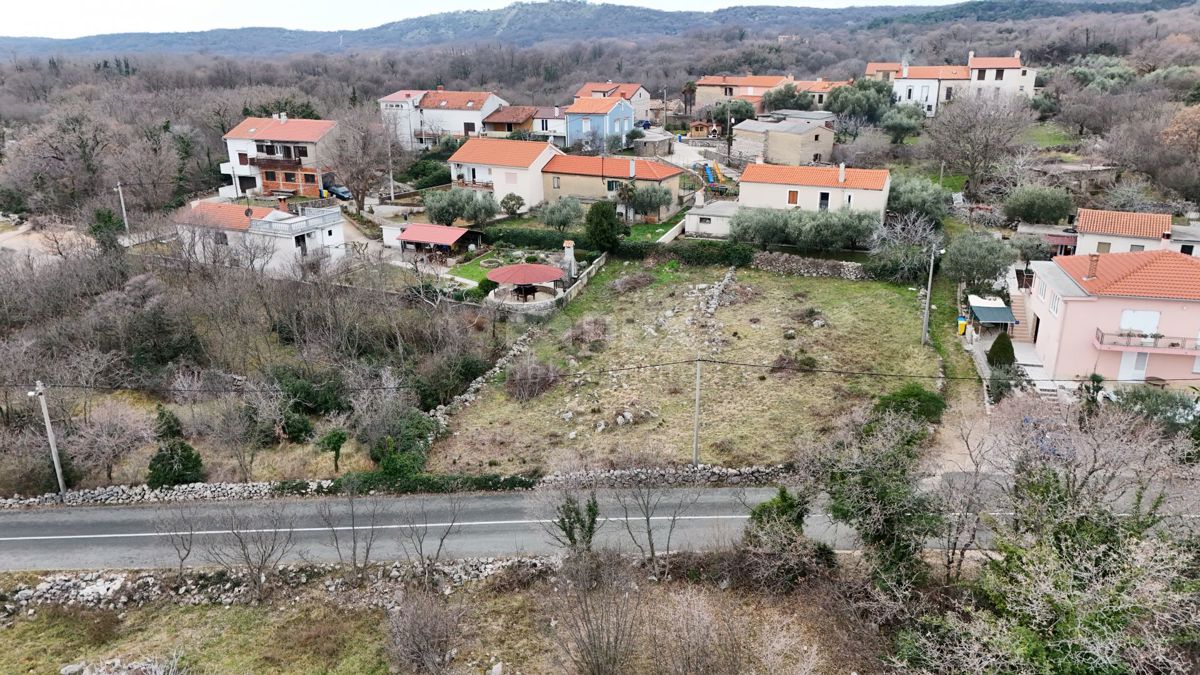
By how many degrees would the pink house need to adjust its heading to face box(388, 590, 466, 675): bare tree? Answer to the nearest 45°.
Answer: approximately 45° to its right

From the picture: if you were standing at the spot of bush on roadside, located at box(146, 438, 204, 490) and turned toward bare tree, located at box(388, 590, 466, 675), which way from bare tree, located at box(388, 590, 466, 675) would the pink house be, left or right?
left

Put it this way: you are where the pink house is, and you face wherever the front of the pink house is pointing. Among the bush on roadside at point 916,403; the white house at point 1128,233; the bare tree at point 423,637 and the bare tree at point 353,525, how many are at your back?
1

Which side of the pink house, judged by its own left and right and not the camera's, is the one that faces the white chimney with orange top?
right

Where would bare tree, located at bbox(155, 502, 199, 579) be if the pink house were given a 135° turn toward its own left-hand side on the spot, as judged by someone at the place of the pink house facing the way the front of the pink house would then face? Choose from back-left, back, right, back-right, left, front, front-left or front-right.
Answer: back

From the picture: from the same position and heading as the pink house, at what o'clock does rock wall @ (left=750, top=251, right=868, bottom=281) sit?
The rock wall is roughly at 4 o'clock from the pink house.

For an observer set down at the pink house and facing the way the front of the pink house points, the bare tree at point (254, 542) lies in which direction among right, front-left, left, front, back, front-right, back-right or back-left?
front-right

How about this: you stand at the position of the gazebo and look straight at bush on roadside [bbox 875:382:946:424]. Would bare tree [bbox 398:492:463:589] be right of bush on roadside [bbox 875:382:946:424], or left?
right

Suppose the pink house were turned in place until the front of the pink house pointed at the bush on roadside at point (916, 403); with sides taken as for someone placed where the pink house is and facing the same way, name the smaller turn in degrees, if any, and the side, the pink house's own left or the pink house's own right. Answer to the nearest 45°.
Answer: approximately 45° to the pink house's own right

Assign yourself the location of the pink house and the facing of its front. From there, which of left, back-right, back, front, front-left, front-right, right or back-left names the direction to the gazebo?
right

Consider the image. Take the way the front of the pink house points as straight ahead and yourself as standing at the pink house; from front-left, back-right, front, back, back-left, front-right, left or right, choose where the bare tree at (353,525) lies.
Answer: front-right

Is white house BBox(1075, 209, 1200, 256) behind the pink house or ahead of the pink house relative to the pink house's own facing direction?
behind

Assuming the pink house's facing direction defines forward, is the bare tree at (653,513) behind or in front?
in front

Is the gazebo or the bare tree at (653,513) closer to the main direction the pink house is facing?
the bare tree

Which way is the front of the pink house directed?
toward the camera
